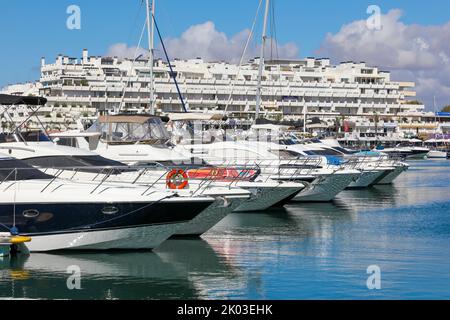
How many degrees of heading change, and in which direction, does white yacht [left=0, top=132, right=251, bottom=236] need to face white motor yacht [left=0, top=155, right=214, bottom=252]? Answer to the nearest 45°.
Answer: approximately 90° to its right

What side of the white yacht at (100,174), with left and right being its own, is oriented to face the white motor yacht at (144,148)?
left

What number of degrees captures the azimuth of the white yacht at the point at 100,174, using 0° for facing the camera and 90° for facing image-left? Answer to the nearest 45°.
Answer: approximately 270°

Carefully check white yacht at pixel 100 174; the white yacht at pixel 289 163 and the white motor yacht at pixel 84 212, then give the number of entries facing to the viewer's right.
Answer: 3

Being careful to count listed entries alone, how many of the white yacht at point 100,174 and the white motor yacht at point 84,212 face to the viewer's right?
2

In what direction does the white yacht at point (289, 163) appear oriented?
to the viewer's right

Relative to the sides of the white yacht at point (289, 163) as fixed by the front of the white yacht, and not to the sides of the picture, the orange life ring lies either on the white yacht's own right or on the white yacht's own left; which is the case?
on the white yacht's own right

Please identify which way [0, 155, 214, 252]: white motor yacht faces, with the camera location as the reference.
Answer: facing to the right of the viewer
